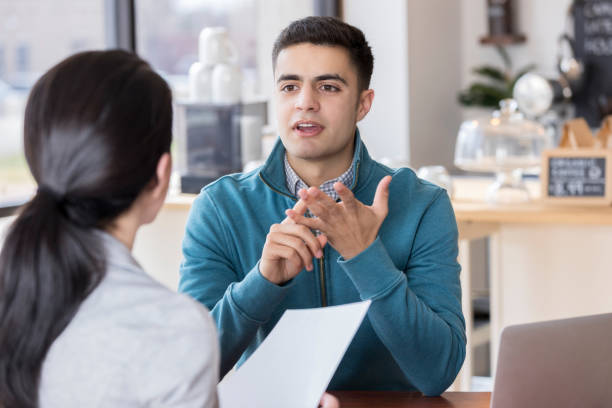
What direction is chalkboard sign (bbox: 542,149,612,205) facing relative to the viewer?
toward the camera

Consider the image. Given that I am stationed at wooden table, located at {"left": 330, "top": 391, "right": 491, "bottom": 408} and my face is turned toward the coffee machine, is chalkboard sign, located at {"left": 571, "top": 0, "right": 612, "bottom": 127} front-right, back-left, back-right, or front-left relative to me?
front-right

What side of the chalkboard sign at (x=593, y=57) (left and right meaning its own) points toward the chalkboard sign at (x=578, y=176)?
front

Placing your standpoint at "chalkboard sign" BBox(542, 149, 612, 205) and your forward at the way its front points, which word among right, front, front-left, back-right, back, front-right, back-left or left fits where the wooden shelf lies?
back

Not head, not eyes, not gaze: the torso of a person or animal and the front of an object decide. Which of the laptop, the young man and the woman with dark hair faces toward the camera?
the young man

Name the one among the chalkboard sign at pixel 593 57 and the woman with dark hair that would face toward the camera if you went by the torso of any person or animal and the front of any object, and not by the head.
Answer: the chalkboard sign

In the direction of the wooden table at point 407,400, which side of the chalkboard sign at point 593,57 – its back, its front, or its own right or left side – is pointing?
front

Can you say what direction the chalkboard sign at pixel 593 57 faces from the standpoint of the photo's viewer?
facing the viewer

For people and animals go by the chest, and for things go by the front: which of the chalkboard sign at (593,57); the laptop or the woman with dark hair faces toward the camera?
the chalkboard sign

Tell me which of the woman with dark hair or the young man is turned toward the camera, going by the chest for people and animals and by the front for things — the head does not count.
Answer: the young man

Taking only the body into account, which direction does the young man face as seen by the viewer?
toward the camera

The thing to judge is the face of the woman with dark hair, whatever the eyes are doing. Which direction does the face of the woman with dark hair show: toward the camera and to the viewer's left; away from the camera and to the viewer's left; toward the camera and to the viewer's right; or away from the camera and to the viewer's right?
away from the camera and to the viewer's right
